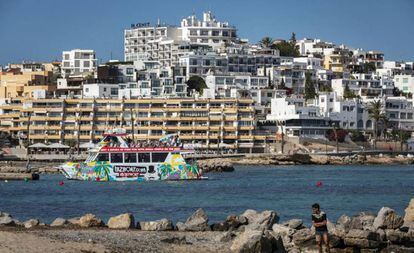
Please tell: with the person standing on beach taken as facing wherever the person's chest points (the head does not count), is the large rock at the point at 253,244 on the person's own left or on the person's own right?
on the person's own right

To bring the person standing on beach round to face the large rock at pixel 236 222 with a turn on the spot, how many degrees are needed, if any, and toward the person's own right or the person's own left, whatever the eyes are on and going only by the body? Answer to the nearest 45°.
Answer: approximately 135° to the person's own right

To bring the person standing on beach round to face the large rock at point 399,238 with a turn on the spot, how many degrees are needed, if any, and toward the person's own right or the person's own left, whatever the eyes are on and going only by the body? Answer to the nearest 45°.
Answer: approximately 135° to the person's own left

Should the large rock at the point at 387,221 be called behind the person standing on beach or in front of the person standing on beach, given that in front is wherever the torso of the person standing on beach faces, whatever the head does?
behind
